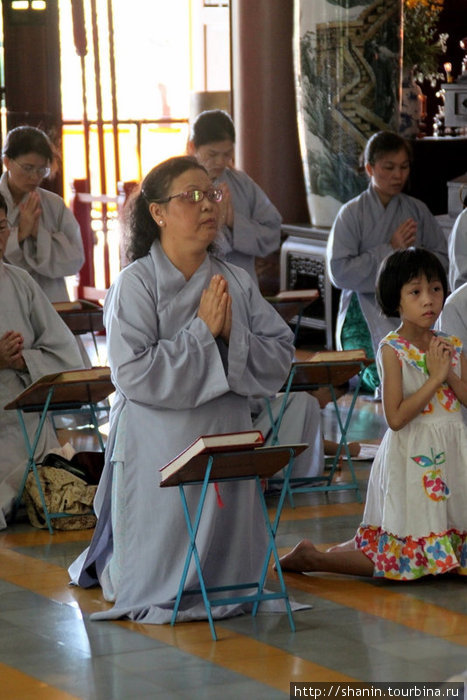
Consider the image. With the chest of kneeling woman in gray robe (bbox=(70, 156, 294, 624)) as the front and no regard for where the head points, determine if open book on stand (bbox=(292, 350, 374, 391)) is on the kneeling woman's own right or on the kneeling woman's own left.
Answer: on the kneeling woman's own left

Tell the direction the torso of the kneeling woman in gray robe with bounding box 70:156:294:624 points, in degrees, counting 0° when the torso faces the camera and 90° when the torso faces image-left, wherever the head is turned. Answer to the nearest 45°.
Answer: approximately 315°

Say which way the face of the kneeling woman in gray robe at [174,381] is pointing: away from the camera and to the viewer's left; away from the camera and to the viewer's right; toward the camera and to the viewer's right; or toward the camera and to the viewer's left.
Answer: toward the camera and to the viewer's right

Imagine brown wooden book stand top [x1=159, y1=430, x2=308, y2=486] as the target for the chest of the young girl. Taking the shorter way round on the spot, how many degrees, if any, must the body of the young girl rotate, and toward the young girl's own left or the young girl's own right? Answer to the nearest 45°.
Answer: approximately 90° to the young girl's own right

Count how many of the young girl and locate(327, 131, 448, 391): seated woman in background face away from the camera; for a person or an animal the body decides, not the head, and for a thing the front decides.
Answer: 0

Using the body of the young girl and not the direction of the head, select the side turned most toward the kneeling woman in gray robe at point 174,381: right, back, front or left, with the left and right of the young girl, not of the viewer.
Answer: right

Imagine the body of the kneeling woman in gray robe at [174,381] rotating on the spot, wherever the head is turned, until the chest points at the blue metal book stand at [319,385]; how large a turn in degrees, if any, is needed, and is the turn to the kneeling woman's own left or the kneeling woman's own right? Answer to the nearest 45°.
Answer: approximately 135° to the kneeling woman's own left

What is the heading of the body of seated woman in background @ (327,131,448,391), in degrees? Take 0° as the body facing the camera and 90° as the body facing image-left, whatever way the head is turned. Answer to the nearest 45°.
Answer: approximately 315°

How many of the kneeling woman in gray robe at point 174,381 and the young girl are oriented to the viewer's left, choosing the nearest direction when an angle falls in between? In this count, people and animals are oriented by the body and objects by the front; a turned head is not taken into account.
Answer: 0

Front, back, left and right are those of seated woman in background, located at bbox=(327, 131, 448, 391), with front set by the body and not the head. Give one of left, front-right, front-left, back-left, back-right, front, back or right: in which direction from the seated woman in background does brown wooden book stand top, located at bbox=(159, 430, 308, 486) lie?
front-right

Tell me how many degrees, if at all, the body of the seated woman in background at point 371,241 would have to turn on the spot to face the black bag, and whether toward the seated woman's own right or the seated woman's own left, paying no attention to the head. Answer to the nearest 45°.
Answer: approximately 90° to the seated woman's own right

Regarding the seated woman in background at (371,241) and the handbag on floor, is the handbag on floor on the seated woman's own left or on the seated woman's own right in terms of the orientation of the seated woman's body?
on the seated woman's own right
